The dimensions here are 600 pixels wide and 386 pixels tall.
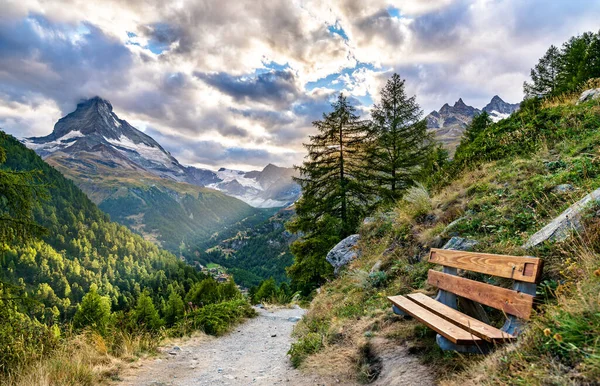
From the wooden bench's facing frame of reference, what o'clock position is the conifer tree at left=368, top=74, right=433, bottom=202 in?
The conifer tree is roughly at 4 o'clock from the wooden bench.

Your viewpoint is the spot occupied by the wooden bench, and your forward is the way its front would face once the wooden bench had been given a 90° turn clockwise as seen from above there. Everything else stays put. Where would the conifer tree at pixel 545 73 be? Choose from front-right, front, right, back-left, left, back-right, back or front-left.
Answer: front-right

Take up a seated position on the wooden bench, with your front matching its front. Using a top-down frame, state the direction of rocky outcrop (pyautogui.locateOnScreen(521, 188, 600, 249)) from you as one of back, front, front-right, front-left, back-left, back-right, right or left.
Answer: back

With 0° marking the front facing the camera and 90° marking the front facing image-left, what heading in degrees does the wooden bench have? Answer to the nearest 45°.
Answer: approximately 45°

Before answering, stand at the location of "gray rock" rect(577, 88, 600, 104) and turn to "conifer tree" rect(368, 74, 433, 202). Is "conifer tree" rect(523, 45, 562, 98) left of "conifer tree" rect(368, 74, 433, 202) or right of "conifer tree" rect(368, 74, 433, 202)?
right

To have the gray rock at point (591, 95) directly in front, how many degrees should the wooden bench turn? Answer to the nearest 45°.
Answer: approximately 135° to its right

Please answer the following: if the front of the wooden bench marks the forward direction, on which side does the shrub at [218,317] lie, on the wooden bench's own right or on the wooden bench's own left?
on the wooden bench's own right

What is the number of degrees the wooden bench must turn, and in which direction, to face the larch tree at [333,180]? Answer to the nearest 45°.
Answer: approximately 90° to its right

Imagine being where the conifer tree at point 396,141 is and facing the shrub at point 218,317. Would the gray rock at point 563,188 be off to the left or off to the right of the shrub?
left

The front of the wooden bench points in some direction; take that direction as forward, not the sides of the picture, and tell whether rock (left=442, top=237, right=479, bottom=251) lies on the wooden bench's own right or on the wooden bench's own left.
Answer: on the wooden bench's own right
